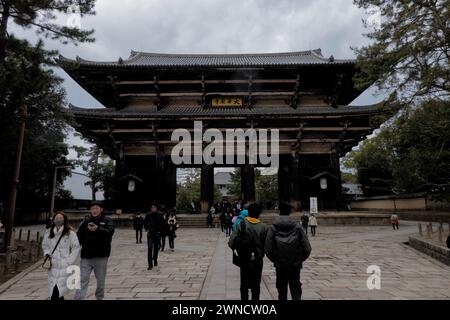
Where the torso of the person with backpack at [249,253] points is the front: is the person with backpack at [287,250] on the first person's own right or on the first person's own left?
on the first person's own right

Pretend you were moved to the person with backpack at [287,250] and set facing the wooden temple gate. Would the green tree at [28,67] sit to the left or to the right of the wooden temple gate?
left

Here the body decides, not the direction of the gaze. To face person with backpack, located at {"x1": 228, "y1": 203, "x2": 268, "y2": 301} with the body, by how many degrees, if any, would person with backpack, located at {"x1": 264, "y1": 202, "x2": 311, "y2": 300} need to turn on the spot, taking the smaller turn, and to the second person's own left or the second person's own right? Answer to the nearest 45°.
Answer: approximately 90° to the second person's own left

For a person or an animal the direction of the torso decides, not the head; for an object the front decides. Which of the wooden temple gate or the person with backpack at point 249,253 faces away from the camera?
the person with backpack

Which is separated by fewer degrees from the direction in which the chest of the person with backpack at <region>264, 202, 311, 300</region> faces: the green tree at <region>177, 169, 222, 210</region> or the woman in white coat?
the green tree

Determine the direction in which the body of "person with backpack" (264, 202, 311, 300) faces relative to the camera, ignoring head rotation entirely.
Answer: away from the camera

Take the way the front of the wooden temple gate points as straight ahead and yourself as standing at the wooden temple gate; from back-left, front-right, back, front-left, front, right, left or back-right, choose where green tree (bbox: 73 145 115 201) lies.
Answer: back-right

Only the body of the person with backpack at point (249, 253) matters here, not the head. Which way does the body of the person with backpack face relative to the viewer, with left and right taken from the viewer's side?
facing away from the viewer

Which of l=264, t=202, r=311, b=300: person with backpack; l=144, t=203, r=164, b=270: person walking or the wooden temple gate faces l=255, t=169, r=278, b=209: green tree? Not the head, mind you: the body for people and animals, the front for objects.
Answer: the person with backpack

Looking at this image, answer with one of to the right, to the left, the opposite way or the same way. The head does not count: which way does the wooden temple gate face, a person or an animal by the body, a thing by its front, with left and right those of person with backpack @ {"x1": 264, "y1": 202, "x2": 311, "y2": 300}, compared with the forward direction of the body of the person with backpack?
the opposite way

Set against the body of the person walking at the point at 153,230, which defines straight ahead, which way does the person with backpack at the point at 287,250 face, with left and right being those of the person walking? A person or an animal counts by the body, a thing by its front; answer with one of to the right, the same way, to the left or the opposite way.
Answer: the opposite way

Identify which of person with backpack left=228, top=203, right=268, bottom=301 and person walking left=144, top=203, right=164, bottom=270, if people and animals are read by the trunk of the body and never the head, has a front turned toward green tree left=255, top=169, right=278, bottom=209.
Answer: the person with backpack

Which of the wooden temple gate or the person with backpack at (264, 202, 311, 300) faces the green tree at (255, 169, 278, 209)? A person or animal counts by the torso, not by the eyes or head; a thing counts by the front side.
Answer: the person with backpack
